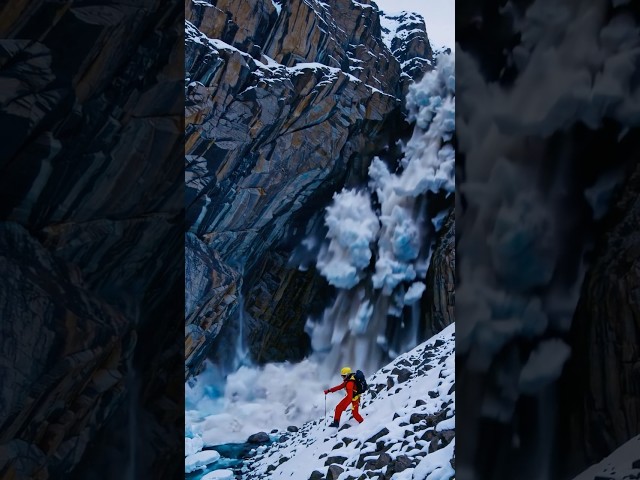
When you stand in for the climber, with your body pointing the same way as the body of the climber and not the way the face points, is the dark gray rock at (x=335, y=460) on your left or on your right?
on your left

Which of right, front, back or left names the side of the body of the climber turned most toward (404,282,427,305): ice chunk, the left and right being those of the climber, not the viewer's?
right

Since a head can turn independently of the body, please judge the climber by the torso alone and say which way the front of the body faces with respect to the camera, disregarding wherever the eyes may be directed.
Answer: to the viewer's left

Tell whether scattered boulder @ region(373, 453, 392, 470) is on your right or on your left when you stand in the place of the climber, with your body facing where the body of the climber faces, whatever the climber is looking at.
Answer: on your left

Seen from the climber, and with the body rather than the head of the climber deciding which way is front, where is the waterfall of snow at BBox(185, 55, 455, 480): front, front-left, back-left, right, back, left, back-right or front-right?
right

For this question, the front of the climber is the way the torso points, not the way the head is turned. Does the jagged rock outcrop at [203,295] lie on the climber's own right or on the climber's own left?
on the climber's own right

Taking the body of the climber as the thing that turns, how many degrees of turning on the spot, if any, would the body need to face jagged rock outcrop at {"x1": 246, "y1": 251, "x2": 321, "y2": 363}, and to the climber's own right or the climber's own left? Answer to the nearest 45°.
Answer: approximately 90° to the climber's own right
